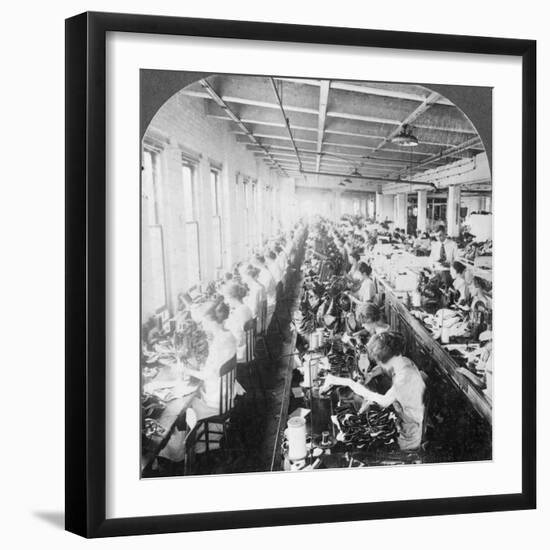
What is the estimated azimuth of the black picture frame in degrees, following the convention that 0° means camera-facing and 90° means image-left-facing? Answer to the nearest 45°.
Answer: approximately 315°
